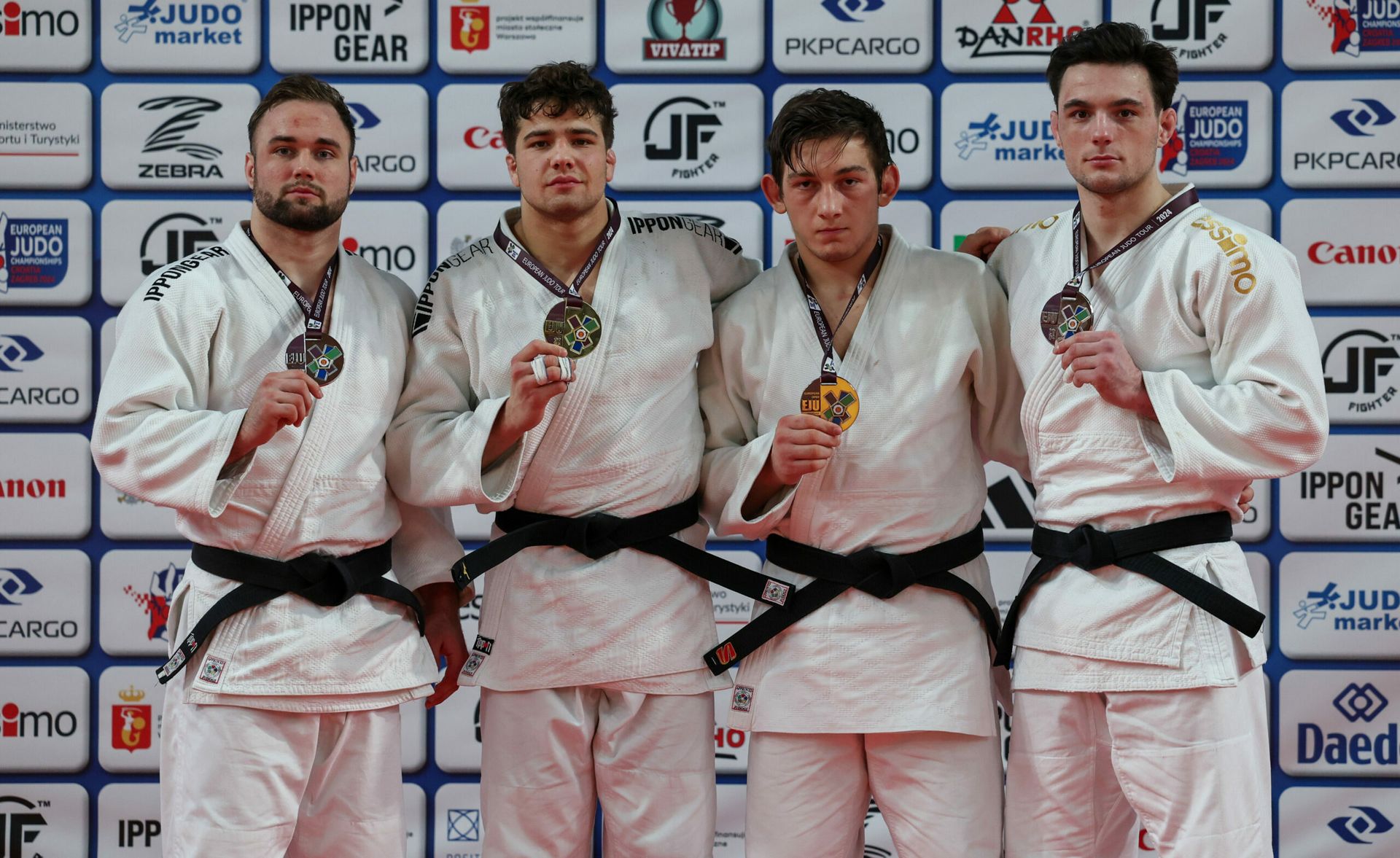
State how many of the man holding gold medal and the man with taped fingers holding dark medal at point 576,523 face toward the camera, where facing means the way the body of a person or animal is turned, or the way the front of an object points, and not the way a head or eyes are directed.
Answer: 2

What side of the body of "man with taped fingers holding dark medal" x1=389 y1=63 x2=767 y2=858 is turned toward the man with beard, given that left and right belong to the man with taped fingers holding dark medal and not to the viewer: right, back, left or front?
right

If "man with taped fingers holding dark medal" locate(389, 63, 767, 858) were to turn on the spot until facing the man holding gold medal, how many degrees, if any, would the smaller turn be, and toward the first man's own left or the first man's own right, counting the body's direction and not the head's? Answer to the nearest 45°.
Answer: approximately 90° to the first man's own left

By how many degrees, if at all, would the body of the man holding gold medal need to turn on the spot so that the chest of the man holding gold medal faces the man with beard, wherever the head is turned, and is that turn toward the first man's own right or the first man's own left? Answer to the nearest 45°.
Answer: approximately 90° to the first man's own right

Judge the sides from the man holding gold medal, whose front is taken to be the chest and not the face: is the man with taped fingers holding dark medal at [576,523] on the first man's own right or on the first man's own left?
on the first man's own right

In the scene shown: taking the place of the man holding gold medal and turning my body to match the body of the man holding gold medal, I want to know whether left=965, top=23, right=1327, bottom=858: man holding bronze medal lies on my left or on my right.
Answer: on my left

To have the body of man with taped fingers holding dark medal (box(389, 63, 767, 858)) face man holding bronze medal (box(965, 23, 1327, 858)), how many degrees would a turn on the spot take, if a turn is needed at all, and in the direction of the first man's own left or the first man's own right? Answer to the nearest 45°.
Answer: approximately 90° to the first man's own left
